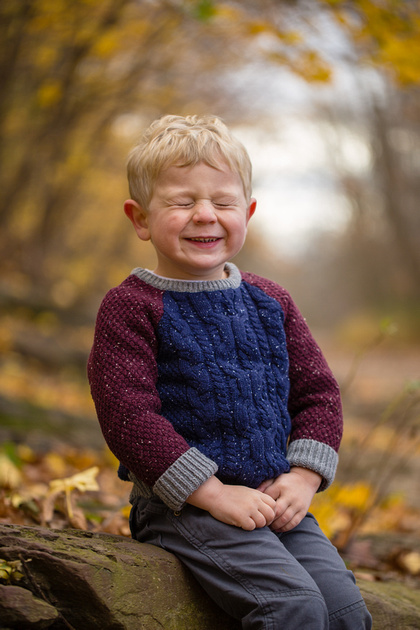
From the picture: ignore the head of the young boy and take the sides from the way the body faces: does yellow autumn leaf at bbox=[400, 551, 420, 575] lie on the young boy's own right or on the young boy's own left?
on the young boy's own left

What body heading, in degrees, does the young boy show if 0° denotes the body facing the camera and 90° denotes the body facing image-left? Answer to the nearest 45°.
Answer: approximately 315°

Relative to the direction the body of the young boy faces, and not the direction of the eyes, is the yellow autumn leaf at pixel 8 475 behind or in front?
behind
